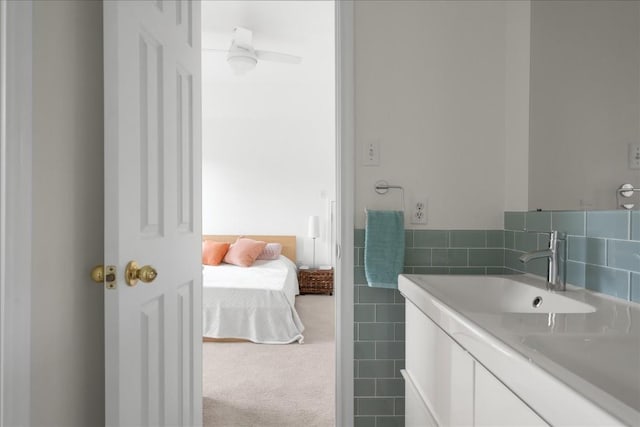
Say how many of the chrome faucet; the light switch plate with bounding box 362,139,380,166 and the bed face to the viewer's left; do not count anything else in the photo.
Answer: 1

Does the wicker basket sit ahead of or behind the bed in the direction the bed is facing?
behind

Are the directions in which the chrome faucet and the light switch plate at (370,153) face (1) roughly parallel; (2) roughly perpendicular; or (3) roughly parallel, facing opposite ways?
roughly perpendicular

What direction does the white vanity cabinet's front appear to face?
to the viewer's left

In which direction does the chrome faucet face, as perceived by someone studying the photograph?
facing to the left of the viewer
